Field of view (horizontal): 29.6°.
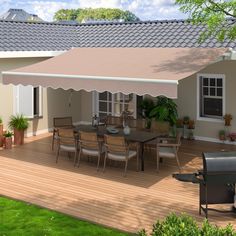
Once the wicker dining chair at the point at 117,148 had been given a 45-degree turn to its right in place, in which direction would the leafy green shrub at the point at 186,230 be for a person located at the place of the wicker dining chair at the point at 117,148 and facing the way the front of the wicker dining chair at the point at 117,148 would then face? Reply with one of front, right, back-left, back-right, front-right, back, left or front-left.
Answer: right

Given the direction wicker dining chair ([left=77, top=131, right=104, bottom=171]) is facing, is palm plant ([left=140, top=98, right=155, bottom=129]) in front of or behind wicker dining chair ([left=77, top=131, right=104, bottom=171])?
in front

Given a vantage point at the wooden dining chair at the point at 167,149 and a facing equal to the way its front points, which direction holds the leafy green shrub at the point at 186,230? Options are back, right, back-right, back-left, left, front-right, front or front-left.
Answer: left

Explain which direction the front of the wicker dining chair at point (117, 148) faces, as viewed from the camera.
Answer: facing away from the viewer and to the right of the viewer

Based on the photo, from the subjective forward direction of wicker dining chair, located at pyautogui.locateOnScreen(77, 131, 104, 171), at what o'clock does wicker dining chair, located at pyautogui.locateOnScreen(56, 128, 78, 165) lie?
wicker dining chair, located at pyautogui.locateOnScreen(56, 128, 78, 165) is roughly at 9 o'clock from wicker dining chair, located at pyautogui.locateOnScreen(77, 131, 104, 171).

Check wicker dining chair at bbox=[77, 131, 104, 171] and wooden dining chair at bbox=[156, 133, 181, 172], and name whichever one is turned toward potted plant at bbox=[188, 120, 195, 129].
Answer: wicker dining chair at bbox=[77, 131, 104, 171]

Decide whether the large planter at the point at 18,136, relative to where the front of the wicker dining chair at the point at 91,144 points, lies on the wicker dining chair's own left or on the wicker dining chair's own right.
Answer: on the wicker dining chair's own left

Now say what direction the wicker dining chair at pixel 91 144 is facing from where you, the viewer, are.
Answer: facing away from the viewer and to the right of the viewer

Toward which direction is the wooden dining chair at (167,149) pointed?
to the viewer's left

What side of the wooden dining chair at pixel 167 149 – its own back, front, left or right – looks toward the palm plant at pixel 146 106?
right

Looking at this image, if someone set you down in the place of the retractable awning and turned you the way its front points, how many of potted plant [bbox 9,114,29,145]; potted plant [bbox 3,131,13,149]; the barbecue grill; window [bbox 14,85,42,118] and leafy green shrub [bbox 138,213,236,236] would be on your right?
3

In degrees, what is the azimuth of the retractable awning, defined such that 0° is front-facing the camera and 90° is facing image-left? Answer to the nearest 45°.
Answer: approximately 45°

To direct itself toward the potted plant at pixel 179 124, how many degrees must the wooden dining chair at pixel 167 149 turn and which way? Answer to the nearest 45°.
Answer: approximately 90° to its right

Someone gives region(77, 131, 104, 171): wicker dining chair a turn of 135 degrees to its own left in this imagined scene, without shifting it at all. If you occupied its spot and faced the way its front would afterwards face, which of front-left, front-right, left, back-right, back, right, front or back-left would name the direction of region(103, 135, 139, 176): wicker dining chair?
back-left

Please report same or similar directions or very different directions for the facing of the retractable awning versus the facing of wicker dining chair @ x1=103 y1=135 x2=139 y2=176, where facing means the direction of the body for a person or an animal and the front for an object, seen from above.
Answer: very different directions
